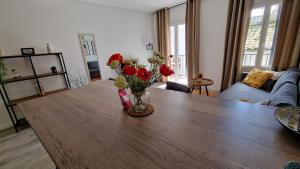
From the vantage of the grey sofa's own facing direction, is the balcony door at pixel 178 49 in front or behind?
in front

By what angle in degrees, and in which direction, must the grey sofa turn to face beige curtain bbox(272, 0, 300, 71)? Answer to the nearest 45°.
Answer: approximately 90° to its right

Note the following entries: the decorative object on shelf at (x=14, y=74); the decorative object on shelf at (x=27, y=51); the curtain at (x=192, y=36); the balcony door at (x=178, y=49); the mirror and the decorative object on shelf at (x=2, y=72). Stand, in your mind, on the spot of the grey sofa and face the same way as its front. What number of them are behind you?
0

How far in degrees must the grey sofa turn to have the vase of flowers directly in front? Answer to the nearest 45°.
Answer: approximately 90° to its left

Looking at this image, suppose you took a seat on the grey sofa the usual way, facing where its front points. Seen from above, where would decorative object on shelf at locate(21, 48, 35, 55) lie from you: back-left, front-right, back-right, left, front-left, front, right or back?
front-left

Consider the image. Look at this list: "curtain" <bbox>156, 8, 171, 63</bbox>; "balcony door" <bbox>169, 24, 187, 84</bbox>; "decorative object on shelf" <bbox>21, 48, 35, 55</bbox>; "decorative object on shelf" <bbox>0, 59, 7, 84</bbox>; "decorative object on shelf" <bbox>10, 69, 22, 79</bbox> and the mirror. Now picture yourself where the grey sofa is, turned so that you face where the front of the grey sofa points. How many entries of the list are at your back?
0

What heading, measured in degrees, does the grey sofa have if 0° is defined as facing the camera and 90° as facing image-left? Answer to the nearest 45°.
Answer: approximately 90°

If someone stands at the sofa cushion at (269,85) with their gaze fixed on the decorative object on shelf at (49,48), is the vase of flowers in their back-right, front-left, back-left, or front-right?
front-left

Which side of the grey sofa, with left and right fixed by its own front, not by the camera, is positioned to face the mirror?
front

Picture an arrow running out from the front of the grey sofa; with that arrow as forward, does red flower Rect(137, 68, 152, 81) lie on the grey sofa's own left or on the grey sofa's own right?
on the grey sofa's own left

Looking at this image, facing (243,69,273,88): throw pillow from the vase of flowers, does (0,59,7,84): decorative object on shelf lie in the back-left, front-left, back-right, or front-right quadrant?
back-left

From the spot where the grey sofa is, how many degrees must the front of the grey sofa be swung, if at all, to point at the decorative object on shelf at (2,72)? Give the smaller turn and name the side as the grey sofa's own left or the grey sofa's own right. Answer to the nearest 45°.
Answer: approximately 45° to the grey sofa's own left
